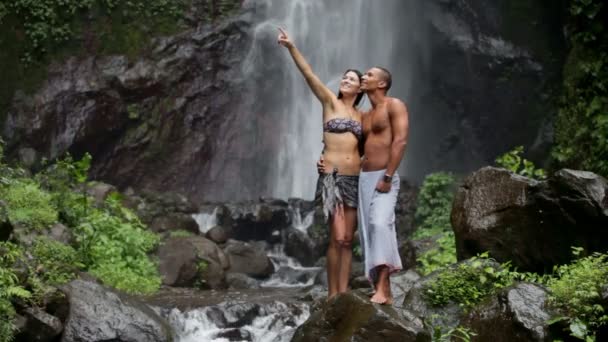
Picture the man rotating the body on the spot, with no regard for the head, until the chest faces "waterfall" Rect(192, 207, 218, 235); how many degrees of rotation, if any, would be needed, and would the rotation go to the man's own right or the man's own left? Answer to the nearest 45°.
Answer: approximately 135° to the man's own right

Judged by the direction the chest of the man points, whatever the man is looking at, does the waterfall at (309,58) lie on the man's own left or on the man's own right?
on the man's own right

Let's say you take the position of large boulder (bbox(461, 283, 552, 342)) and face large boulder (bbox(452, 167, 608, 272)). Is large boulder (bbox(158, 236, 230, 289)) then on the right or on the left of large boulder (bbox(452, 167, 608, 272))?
left

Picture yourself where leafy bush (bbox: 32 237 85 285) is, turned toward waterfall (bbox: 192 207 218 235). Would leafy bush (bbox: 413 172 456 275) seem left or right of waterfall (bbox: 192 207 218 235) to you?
right

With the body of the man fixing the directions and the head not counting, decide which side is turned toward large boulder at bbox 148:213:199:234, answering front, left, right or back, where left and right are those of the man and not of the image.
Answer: right

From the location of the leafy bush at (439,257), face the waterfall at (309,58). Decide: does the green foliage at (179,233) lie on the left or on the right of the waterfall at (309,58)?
left

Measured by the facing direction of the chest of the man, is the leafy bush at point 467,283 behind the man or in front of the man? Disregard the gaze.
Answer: behind

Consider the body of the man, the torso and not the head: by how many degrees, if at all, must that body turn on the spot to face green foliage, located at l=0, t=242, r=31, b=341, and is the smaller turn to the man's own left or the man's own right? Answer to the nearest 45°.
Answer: approximately 45° to the man's own right

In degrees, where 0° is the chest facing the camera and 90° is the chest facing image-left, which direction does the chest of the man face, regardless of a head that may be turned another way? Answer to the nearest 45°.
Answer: approximately 45°

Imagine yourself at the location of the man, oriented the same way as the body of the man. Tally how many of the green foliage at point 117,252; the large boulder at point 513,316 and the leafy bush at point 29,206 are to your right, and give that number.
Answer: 2

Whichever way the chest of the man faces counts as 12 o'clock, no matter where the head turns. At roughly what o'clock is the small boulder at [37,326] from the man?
The small boulder is roughly at 2 o'clock from the man.
